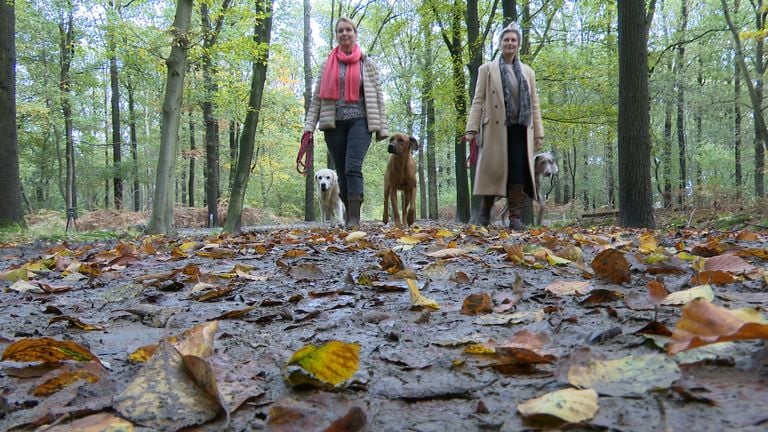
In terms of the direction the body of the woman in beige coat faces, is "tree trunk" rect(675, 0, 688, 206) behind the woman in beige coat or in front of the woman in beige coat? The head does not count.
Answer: behind

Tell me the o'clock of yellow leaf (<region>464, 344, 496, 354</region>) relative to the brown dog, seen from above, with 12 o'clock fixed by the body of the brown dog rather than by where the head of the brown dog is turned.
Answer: The yellow leaf is roughly at 12 o'clock from the brown dog.

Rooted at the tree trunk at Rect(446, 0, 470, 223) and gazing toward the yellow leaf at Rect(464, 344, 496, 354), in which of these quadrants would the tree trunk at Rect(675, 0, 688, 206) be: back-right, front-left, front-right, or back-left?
back-left

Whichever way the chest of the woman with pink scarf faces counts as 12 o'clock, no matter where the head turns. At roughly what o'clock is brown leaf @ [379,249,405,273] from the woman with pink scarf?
The brown leaf is roughly at 12 o'clock from the woman with pink scarf.

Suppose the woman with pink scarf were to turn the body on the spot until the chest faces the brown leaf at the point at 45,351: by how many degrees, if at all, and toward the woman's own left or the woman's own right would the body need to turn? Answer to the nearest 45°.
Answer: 0° — they already face it

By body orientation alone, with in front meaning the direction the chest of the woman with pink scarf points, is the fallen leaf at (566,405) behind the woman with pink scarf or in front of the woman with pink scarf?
in front

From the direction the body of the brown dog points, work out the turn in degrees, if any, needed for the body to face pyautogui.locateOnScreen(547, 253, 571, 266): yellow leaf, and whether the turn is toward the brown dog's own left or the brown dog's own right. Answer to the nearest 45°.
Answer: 0° — it already faces it

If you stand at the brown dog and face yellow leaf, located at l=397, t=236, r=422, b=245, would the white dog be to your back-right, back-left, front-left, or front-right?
back-right

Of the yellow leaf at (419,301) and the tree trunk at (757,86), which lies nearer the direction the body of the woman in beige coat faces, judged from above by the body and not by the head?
the yellow leaf

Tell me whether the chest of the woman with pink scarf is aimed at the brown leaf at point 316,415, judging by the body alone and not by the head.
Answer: yes

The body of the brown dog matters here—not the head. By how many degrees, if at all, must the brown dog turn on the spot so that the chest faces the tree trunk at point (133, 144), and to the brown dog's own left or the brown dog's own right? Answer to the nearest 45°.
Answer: approximately 135° to the brown dog's own right

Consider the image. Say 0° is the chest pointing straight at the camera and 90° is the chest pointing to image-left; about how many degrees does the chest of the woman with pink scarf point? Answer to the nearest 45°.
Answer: approximately 0°
